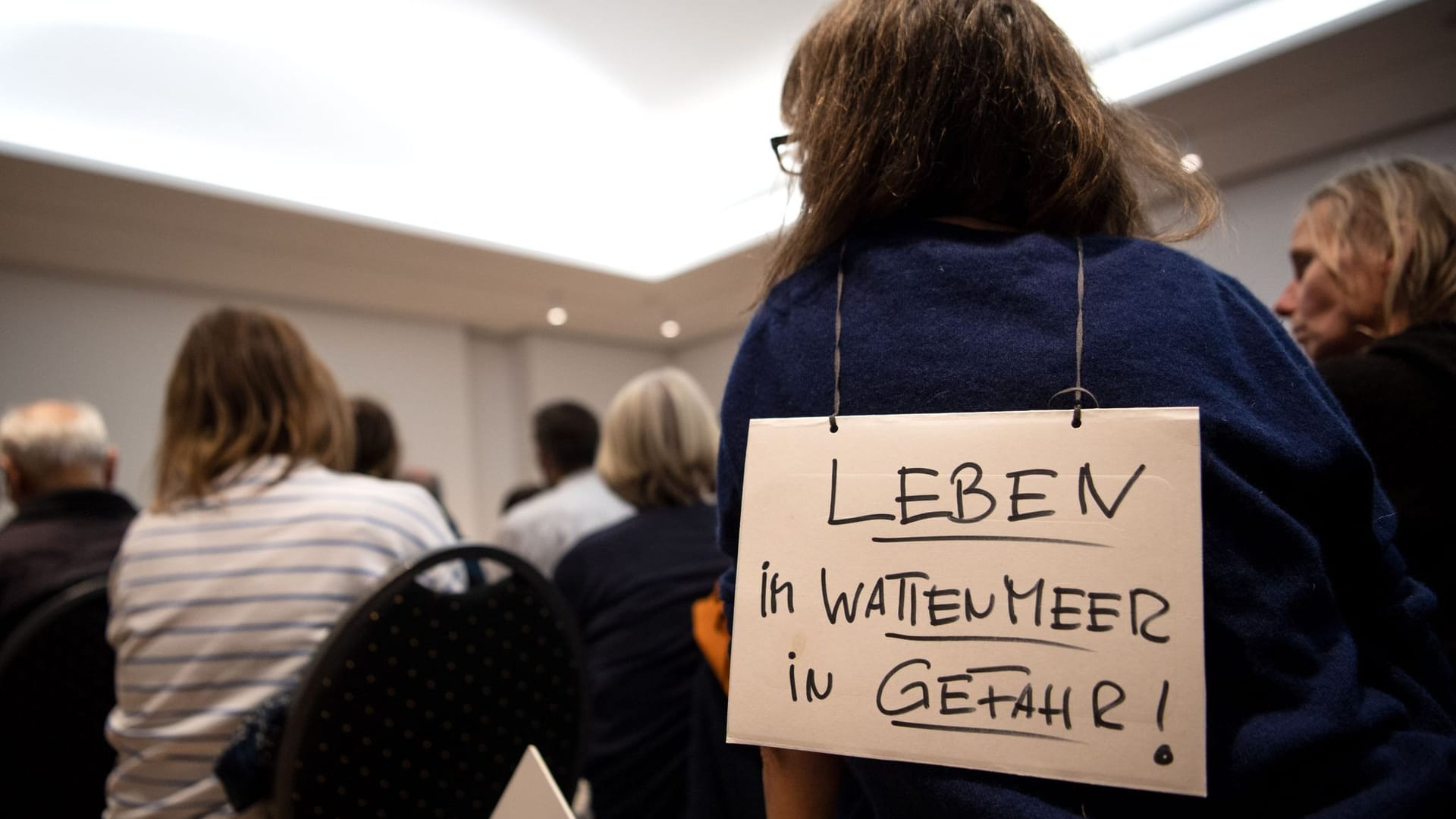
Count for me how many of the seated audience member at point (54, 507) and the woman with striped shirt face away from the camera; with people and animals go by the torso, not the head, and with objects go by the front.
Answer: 2

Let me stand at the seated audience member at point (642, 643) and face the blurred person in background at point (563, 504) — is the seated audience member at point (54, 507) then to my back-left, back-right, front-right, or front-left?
front-left

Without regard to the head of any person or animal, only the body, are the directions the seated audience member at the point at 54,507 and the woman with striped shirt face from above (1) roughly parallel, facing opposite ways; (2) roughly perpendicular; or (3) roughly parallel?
roughly parallel

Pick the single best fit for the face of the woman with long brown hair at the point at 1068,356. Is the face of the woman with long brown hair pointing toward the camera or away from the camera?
away from the camera

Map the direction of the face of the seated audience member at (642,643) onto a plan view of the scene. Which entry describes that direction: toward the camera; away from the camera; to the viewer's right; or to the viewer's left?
away from the camera

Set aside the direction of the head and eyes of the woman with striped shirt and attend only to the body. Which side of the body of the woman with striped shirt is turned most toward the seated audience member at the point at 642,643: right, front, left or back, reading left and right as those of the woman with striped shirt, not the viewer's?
right

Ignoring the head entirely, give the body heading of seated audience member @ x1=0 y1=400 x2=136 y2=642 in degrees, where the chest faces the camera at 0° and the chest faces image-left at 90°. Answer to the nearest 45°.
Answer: approximately 180°

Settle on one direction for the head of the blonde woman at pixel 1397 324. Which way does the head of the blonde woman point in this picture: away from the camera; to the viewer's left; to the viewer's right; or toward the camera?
to the viewer's left

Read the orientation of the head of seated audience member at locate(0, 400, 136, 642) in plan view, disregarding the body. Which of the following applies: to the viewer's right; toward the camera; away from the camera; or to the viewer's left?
away from the camera

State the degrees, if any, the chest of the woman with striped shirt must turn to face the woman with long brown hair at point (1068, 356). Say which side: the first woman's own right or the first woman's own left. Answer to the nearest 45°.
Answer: approximately 135° to the first woman's own right

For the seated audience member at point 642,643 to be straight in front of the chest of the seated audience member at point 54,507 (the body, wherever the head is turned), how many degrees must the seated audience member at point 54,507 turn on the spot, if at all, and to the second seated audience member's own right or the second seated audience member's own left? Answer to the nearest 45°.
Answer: approximately 135° to the second seated audience member's own right

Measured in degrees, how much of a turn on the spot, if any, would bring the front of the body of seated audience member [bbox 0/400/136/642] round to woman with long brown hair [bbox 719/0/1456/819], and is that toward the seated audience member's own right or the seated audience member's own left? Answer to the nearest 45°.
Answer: approximately 180°

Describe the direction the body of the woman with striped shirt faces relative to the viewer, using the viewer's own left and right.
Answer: facing away from the viewer

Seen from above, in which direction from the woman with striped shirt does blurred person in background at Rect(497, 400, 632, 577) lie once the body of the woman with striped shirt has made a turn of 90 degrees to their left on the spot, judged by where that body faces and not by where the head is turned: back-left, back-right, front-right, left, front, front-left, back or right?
back-right

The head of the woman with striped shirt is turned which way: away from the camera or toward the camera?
away from the camera
